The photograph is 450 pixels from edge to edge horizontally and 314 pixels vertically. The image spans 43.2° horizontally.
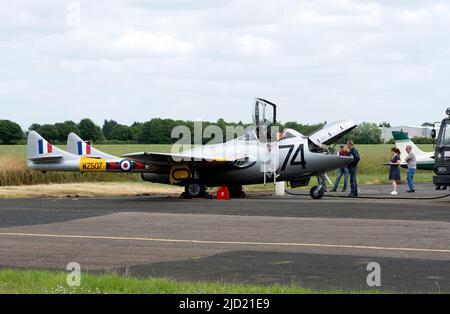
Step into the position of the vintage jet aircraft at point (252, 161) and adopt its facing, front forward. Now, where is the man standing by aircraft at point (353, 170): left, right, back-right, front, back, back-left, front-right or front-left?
front

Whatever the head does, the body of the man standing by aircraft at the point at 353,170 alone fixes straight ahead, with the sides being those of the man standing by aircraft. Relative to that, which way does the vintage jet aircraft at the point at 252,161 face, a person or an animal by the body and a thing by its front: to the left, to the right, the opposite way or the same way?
the opposite way

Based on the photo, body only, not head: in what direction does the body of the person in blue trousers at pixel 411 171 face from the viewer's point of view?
to the viewer's left

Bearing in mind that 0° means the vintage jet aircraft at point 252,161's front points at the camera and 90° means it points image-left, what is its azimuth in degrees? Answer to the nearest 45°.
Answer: approximately 270°

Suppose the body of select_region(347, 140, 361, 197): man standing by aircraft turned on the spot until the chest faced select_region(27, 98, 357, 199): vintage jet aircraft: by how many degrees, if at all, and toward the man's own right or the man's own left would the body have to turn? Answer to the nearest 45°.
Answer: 0° — they already face it

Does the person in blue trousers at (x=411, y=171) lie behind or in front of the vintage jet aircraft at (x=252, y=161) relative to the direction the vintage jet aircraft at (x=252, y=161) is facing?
in front

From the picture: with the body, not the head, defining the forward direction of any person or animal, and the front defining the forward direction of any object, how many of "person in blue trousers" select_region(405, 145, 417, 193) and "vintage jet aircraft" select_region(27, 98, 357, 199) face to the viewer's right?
1

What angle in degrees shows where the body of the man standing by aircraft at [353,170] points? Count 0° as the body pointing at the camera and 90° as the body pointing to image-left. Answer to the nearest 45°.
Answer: approximately 90°

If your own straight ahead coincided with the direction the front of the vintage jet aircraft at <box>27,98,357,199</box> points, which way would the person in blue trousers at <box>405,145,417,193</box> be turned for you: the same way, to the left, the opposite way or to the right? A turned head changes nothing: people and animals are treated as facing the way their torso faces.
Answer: the opposite way

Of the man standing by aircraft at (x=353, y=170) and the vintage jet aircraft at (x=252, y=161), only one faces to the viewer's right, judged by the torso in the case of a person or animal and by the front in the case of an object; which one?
the vintage jet aircraft
